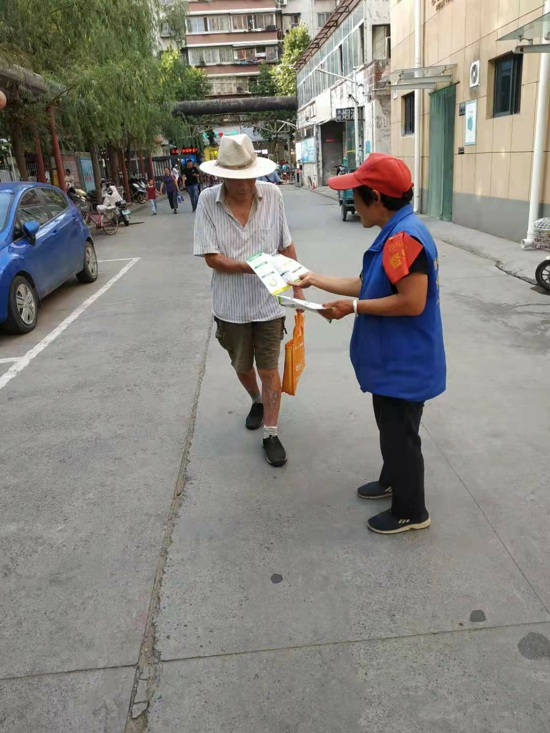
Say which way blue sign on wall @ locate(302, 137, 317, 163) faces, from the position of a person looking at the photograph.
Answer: facing the viewer and to the left of the viewer

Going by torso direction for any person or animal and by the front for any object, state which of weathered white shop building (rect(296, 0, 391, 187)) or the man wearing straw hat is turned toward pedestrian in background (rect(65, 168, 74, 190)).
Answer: the weathered white shop building

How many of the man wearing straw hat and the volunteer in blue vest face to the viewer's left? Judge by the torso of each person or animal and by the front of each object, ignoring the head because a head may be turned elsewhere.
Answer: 1

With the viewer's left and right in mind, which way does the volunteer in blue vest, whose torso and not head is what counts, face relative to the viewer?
facing to the left of the viewer

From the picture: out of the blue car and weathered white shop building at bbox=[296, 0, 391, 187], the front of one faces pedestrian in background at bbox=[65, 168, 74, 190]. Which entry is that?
the weathered white shop building

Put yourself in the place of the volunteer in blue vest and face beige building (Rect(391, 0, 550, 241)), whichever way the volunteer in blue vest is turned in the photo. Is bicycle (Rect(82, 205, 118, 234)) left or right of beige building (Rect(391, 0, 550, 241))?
left

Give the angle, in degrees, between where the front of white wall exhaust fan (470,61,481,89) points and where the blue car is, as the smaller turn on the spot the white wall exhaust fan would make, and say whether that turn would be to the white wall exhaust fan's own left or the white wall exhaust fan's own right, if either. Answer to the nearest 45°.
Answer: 0° — it already faces it

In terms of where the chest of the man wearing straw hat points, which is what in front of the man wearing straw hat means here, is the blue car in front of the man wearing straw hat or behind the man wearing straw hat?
behind

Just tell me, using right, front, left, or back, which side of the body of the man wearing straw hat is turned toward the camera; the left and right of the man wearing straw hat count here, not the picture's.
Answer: front

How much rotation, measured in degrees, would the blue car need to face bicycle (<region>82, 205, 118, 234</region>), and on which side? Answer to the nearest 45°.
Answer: approximately 135° to its right

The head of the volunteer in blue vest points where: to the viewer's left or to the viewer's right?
to the viewer's left

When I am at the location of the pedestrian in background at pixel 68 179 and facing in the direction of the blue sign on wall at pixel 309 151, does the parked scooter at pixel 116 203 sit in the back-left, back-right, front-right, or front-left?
back-right

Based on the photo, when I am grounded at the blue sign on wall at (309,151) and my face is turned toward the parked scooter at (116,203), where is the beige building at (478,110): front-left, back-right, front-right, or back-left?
front-left

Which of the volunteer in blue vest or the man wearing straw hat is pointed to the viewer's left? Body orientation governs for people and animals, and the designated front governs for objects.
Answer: the volunteer in blue vest

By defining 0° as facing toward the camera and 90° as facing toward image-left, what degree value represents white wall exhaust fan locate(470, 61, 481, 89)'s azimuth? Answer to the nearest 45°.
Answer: approximately 45°

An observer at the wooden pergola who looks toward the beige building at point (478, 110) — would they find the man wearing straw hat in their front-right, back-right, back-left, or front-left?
front-right
